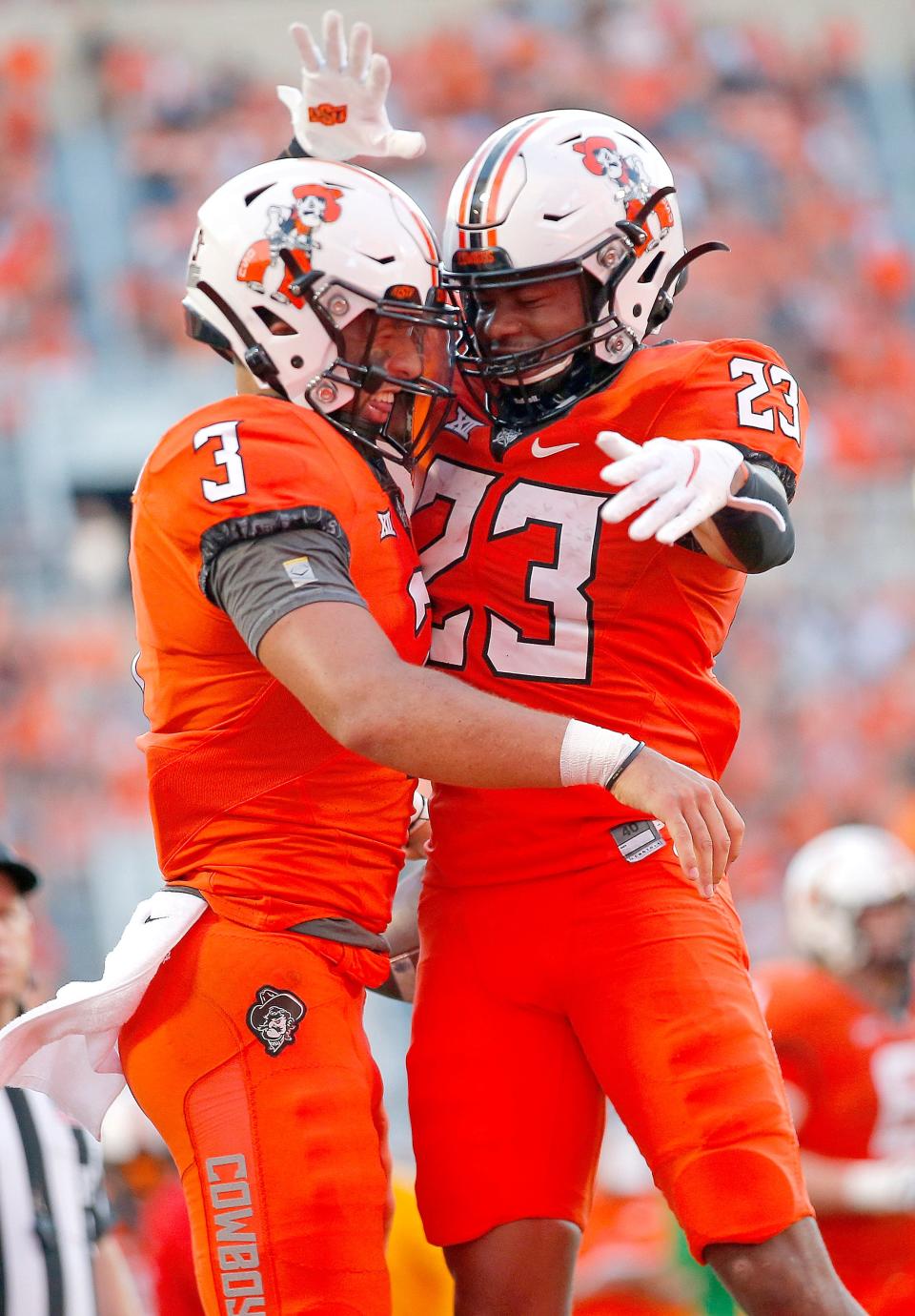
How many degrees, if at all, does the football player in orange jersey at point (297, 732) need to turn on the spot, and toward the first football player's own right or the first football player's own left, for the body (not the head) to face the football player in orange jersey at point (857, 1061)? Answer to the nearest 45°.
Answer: approximately 45° to the first football player's own left

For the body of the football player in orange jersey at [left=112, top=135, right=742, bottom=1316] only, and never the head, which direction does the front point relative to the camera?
to the viewer's right

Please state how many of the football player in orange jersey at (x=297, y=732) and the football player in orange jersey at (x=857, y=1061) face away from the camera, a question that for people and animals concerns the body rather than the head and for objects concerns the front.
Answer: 0

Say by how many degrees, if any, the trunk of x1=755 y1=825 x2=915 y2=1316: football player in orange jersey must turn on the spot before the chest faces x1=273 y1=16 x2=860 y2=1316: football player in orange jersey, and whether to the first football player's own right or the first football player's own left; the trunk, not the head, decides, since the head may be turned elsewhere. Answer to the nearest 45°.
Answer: approximately 45° to the first football player's own right

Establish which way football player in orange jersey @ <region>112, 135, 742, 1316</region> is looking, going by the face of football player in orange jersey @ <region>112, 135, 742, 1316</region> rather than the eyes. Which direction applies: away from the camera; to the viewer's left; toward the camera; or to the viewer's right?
to the viewer's right

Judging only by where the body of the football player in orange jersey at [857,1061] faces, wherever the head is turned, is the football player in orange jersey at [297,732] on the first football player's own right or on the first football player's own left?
on the first football player's own right

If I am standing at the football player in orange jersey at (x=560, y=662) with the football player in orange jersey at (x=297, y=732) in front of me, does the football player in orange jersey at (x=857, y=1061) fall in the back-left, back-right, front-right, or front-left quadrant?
back-right

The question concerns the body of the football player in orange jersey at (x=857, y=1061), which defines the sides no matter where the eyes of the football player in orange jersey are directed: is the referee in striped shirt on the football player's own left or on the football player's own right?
on the football player's own right
